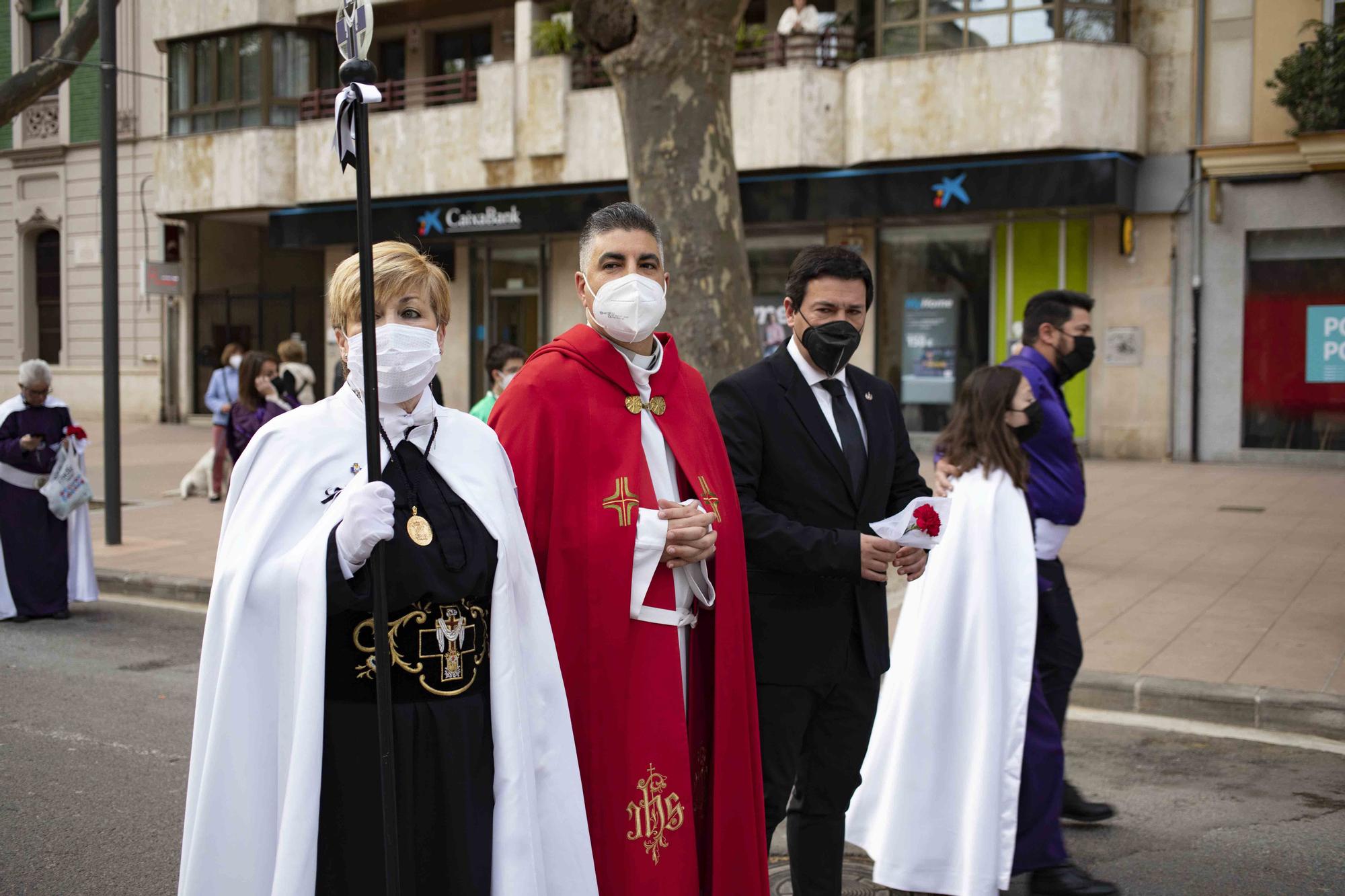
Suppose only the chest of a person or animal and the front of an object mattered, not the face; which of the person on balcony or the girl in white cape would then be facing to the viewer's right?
the girl in white cape

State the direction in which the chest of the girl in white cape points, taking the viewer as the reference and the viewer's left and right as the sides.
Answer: facing to the right of the viewer

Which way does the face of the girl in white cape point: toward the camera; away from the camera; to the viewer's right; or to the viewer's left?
to the viewer's right

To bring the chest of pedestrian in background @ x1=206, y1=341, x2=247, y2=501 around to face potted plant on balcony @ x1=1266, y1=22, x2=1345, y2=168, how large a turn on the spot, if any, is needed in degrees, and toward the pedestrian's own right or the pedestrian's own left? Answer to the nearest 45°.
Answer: approximately 45° to the pedestrian's own left

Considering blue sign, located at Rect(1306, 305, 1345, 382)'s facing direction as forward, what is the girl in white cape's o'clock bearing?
The girl in white cape is roughly at 12 o'clock from the blue sign.

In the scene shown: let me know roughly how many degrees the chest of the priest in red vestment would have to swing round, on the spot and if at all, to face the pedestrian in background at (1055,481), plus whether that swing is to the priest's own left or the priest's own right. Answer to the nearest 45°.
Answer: approximately 90° to the priest's own left

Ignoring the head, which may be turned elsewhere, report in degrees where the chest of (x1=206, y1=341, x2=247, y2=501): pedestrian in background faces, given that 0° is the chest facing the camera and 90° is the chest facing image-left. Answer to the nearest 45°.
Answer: approximately 315°
